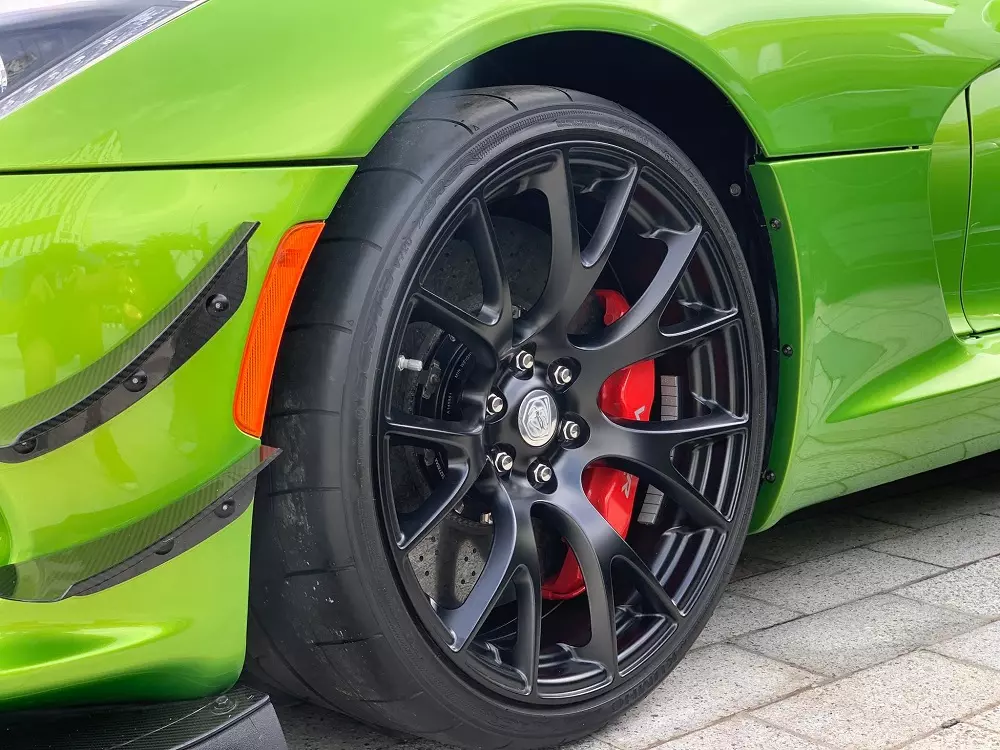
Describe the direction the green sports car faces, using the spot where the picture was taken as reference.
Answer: facing the viewer and to the left of the viewer
